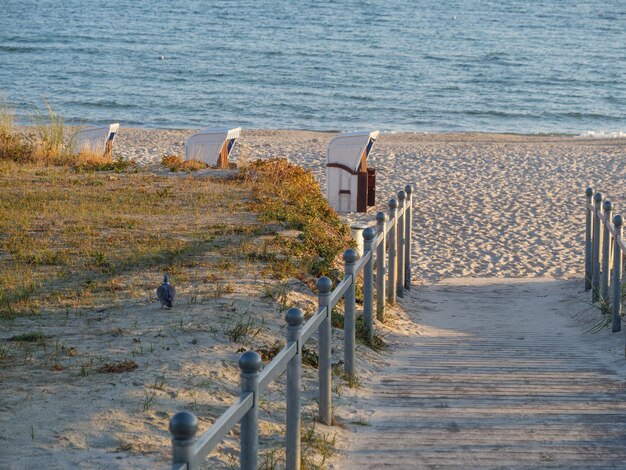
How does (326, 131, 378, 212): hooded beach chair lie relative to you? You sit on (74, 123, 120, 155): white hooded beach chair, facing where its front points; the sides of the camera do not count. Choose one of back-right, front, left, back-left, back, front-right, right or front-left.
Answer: right

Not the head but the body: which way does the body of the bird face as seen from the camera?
away from the camera

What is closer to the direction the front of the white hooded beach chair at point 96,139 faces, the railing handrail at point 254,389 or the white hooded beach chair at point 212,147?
the white hooded beach chair

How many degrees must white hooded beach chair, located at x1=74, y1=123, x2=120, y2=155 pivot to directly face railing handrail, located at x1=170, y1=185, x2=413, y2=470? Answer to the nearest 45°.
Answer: approximately 135° to its right

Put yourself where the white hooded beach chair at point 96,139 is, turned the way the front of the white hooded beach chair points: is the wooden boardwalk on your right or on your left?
on your right

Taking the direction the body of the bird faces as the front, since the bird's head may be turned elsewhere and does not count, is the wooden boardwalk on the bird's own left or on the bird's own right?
on the bird's own right

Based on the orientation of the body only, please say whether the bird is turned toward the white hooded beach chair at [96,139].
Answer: yes

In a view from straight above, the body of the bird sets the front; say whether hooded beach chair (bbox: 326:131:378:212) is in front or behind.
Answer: in front

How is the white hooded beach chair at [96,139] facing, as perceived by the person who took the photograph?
facing away from the viewer and to the right of the viewer

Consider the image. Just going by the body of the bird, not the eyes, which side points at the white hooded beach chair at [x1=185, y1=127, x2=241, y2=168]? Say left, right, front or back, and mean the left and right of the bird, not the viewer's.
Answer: front

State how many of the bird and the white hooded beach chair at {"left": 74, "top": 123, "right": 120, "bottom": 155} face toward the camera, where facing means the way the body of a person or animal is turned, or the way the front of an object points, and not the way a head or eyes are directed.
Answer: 0

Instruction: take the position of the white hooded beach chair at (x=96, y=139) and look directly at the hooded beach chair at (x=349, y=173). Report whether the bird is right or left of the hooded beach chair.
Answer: right
